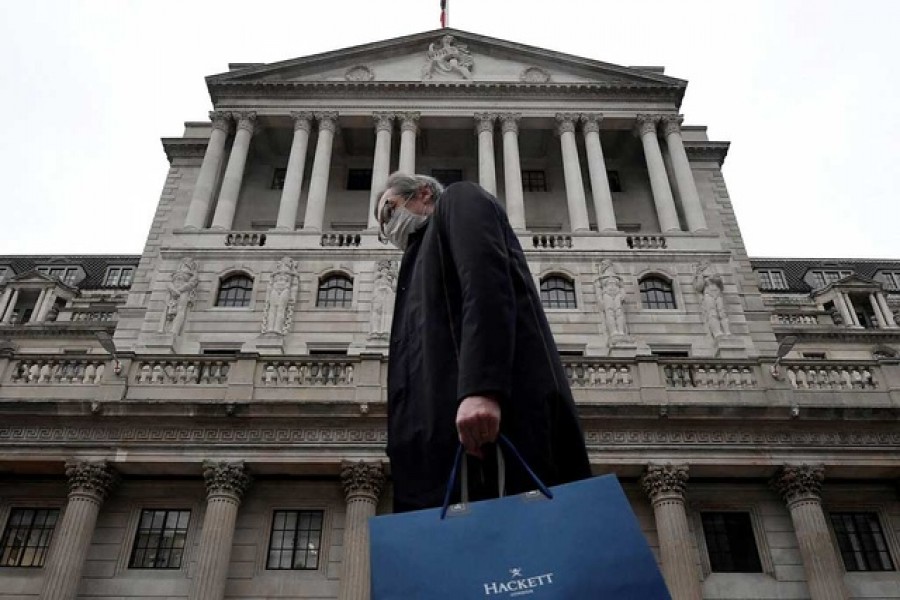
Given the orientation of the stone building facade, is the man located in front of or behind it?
in front

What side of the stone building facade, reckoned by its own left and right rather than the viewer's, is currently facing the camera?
front
